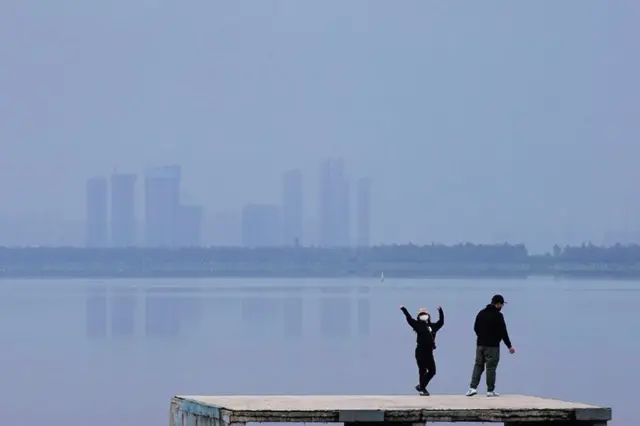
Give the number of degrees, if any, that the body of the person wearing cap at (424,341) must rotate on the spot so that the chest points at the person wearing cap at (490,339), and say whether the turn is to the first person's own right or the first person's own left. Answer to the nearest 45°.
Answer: approximately 45° to the first person's own left

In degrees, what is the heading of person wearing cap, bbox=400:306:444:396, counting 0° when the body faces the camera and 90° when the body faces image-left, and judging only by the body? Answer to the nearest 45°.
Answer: approximately 0°
